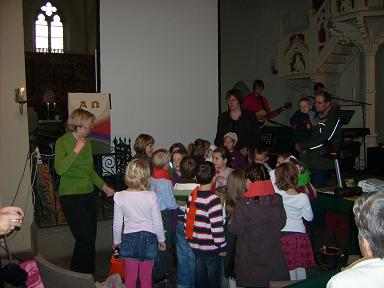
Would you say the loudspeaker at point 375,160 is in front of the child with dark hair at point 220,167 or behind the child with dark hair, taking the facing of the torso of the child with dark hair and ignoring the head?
behind

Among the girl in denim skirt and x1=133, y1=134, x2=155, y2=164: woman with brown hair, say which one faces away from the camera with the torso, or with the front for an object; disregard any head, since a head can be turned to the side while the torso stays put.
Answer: the girl in denim skirt

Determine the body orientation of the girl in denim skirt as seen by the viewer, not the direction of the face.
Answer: away from the camera

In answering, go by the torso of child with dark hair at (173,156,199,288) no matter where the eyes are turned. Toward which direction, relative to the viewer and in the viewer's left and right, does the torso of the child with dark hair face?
facing away from the viewer

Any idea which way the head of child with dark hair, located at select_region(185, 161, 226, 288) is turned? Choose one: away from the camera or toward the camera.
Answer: away from the camera

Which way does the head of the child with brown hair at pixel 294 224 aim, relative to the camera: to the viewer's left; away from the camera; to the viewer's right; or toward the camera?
away from the camera

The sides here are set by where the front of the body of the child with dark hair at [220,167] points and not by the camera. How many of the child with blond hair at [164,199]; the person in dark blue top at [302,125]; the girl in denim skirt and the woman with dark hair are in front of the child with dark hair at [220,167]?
2

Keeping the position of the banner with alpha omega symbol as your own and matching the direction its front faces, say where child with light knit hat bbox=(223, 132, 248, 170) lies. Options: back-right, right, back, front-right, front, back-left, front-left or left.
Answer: front-left

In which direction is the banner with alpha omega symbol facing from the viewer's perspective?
toward the camera

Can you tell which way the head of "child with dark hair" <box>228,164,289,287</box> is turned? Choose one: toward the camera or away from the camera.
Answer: away from the camera
